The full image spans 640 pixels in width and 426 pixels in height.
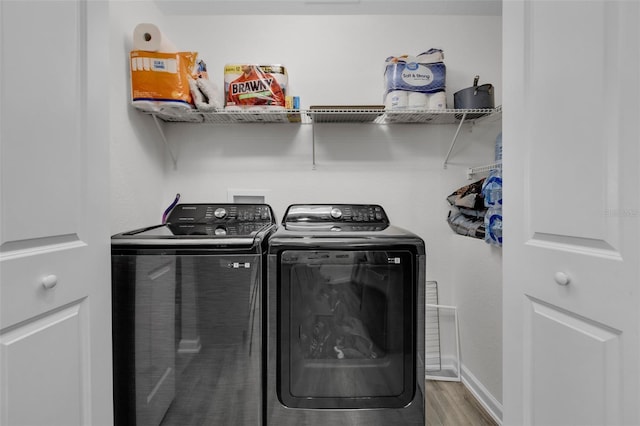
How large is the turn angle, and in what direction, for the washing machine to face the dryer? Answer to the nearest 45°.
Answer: approximately 90° to its left

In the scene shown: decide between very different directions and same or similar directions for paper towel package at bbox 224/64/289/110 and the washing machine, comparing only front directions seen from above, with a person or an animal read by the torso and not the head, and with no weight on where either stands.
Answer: same or similar directions

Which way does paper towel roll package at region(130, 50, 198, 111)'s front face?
toward the camera

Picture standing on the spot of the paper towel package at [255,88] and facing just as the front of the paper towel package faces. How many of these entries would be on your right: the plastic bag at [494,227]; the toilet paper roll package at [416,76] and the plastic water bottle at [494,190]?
0

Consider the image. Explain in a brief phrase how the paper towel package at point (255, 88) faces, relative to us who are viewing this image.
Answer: facing the viewer

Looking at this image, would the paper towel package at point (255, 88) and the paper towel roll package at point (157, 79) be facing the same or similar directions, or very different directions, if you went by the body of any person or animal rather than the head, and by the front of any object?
same or similar directions

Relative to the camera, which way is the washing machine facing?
toward the camera

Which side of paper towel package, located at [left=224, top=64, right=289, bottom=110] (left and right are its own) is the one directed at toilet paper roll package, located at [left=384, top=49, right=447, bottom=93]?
left

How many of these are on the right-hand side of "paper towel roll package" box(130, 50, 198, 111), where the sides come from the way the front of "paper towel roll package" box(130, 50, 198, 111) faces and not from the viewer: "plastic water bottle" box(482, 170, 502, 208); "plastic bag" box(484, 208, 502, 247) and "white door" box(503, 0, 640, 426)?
0

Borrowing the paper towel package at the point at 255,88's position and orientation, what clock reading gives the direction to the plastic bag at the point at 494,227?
The plastic bag is roughly at 10 o'clock from the paper towel package.

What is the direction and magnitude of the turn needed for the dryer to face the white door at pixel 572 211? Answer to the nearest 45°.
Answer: approximately 45° to its left

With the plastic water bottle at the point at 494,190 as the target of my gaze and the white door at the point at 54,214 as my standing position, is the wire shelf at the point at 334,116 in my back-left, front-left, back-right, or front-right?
front-left

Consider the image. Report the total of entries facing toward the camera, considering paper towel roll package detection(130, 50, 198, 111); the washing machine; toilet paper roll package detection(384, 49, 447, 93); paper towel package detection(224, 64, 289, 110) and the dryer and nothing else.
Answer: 5

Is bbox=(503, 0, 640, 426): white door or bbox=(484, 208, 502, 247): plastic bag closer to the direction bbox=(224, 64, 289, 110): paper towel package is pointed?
the white door
